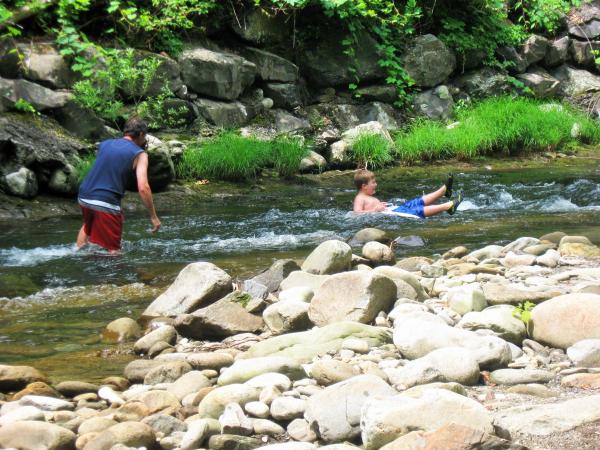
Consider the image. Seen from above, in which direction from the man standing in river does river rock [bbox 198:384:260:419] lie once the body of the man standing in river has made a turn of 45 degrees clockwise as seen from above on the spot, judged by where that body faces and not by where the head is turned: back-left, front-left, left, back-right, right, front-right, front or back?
right

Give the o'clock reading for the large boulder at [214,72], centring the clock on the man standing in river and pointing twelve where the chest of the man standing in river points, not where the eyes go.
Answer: The large boulder is roughly at 11 o'clock from the man standing in river.

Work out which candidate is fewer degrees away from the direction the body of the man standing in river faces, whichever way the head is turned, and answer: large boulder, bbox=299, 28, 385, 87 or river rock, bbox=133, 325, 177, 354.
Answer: the large boulder

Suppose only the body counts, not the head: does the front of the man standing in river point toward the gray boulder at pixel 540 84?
yes

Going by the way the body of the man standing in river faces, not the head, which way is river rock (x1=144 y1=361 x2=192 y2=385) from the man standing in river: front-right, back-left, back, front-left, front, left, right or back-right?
back-right

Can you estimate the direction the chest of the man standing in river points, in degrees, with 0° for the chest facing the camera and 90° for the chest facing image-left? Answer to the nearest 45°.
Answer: approximately 225°

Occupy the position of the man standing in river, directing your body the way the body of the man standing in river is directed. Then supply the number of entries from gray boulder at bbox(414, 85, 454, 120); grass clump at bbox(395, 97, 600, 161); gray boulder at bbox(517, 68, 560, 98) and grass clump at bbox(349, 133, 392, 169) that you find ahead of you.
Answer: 4

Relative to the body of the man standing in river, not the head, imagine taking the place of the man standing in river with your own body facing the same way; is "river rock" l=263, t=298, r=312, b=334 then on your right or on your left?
on your right

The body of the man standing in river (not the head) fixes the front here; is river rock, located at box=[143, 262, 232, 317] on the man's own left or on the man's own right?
on the man's own right

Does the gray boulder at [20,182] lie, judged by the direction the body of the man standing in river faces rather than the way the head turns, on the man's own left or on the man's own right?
on the man's own left

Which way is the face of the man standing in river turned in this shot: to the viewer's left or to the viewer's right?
to the viewer's right

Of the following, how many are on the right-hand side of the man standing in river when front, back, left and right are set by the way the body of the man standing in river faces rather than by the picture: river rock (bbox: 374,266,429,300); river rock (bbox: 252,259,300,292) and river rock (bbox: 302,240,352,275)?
3

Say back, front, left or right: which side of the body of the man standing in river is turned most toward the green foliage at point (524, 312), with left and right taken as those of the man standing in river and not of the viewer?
right

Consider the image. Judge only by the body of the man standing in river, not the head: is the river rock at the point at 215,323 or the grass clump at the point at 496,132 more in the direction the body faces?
the grass clump

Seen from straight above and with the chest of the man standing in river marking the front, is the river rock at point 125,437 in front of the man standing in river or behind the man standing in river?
behind

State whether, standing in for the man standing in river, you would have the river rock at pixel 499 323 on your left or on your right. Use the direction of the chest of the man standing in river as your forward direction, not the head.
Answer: on your right
